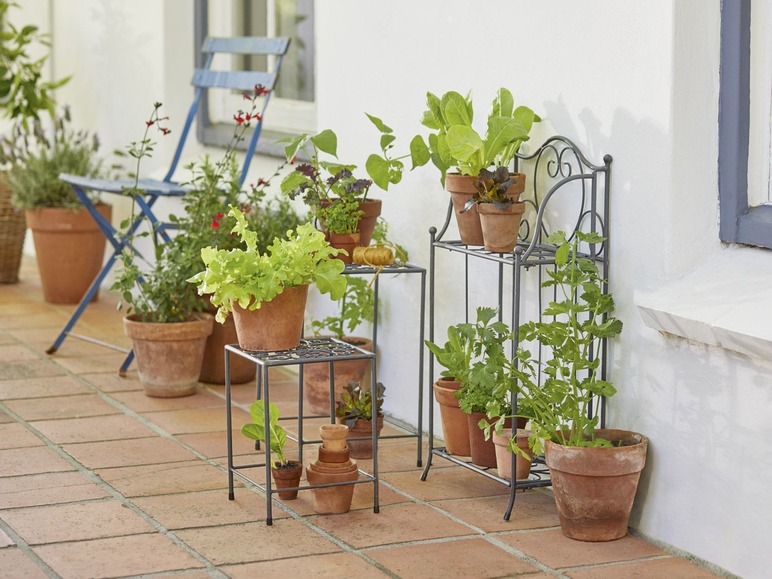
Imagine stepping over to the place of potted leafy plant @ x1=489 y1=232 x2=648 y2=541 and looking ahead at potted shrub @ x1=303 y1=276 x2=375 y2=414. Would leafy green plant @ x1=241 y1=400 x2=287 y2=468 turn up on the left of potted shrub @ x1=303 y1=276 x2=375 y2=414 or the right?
left

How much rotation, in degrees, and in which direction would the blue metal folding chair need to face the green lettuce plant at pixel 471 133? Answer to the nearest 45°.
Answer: approximately 90° to its left

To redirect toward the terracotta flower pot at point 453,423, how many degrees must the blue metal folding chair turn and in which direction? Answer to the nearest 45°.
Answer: approximately 90° to its left

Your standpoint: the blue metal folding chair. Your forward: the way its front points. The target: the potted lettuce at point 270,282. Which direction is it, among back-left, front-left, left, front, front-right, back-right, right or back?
front-left

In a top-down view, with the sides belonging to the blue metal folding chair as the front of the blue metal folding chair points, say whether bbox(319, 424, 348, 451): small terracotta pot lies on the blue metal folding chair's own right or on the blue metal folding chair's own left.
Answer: on the blue metal folding chair's own left

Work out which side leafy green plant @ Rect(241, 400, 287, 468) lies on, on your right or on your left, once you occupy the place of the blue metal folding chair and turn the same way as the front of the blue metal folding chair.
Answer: on your left

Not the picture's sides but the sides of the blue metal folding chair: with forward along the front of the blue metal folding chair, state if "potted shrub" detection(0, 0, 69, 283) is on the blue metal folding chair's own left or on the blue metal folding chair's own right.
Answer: on the blue metal folding chair's own right

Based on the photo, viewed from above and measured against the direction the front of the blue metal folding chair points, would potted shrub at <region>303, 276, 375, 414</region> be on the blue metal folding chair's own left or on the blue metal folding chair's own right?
on the blue metal folding chair's own left

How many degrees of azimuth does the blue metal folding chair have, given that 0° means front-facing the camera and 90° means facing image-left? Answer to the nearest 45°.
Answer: approximately 45°

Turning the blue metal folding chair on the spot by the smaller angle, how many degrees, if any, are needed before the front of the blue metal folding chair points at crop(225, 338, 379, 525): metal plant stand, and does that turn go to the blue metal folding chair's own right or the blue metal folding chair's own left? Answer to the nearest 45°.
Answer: approximately 45° to the blue metal folding chair's own left
